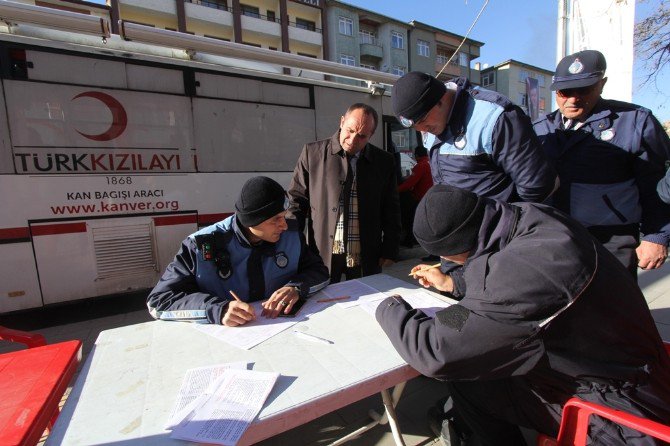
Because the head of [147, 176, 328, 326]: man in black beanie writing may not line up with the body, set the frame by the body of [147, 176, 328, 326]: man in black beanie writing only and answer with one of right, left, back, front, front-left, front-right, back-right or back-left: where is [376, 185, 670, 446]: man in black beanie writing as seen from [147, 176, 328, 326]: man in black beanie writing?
front

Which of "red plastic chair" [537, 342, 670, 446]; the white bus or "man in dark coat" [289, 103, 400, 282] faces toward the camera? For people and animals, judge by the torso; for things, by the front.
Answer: the man in dark coat

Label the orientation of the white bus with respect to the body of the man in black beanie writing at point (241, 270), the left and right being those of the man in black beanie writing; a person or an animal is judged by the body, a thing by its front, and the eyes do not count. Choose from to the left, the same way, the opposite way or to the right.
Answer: to the left

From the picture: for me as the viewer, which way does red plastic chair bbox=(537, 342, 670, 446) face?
facing away from the viewer and to the left of the viewer

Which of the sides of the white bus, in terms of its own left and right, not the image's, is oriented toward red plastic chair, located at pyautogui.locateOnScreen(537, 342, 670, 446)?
right

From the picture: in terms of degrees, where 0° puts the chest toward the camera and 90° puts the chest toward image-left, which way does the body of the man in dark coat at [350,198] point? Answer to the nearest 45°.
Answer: approximately 0°

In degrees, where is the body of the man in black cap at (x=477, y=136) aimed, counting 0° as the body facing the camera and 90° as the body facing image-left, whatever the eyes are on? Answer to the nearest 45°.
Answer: approximately 45°

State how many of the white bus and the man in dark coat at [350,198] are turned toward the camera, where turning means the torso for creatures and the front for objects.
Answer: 1

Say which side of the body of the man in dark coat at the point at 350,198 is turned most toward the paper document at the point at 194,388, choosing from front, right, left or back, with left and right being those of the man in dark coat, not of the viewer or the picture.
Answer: front

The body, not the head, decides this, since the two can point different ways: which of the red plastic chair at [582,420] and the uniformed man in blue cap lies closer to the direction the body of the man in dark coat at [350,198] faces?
the red plastic chair

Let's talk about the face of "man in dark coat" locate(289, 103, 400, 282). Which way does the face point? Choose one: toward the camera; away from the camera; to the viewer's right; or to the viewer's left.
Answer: toward the camera

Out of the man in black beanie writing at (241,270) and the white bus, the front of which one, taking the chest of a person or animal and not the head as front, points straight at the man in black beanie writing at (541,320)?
the man in black beanie writing at (241,270)

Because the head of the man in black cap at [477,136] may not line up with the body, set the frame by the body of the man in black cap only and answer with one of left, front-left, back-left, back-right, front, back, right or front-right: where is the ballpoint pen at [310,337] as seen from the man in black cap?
front

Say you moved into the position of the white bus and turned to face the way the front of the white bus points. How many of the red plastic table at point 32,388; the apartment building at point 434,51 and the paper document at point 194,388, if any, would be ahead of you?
1

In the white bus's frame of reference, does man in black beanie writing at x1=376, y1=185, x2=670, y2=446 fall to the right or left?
on its right

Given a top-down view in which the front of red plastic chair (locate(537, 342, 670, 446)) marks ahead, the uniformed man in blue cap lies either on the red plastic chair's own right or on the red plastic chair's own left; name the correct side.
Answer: on the red plastic chair's own right

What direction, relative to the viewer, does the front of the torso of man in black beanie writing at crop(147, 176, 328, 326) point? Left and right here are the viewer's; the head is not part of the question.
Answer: facing the viewer and to the right of the viewer

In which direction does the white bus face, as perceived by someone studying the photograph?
facing away from the viewer and to the right of the viewer

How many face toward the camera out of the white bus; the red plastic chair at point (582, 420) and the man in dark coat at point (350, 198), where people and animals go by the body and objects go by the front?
1
